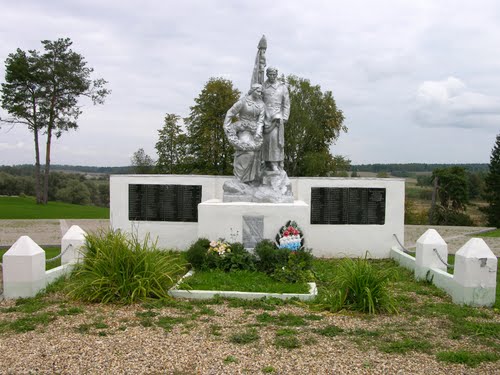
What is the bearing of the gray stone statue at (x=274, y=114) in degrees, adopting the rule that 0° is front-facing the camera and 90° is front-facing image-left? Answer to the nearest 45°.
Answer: approximately 0°

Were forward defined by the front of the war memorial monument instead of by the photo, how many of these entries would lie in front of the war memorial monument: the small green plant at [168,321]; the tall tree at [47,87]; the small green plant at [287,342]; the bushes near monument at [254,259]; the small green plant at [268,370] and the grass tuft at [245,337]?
5

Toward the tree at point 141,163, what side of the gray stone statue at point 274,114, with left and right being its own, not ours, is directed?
back

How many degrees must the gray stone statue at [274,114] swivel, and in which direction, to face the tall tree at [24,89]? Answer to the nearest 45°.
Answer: approximately 135° to its right

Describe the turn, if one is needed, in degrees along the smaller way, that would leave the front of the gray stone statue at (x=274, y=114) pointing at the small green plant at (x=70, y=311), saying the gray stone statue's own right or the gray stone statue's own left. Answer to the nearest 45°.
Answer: approximately 45° to the gray stone statue's own right

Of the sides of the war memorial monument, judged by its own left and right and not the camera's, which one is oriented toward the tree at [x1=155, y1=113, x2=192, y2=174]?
back

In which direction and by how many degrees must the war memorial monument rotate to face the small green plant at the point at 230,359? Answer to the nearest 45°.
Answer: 0° — it already faces it

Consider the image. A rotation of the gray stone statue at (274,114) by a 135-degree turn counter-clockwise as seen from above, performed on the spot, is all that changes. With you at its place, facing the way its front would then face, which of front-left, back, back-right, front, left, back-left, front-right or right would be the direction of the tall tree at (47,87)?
left

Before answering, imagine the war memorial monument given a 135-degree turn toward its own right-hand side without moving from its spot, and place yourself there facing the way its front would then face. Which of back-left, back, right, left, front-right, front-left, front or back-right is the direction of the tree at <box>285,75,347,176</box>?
front-right

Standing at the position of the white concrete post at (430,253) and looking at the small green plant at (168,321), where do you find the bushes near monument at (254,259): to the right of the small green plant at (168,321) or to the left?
right

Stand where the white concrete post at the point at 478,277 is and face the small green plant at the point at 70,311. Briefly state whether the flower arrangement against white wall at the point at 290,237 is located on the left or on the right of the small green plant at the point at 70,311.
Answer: right

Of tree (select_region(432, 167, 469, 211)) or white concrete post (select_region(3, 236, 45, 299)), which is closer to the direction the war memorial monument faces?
the white concrete post

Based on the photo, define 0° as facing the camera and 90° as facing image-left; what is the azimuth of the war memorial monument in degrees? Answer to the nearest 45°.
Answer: approximately 0°

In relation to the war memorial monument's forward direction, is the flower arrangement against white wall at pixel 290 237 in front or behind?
in front

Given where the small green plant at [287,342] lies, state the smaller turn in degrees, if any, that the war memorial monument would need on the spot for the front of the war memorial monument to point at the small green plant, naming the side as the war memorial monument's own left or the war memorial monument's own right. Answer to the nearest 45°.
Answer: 0° — it already faces it
